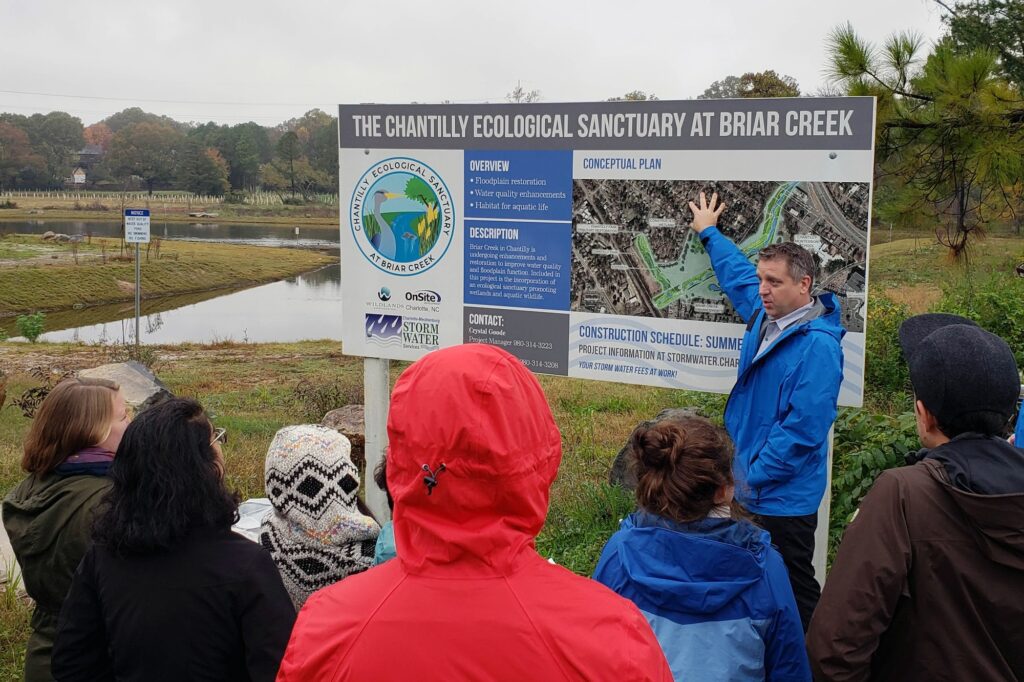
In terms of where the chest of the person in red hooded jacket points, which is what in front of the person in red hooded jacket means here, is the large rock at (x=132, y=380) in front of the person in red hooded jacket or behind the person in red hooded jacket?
in front

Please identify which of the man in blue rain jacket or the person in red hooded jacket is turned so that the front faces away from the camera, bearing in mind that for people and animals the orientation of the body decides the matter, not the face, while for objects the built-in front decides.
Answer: the person in red hooded jacket

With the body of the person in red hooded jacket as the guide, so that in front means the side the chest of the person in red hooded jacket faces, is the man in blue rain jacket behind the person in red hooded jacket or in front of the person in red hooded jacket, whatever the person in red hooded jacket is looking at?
in front

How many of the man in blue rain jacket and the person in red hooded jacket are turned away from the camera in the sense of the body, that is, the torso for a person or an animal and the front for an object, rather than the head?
1

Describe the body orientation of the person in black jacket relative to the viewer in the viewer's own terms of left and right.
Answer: facing away from the viewer and to the right of the viewer

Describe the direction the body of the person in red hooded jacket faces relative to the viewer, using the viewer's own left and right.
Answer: facing away from the viewer

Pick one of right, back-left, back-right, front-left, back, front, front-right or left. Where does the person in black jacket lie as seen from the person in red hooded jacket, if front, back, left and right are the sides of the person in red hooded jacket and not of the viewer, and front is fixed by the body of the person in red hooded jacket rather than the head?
front-left

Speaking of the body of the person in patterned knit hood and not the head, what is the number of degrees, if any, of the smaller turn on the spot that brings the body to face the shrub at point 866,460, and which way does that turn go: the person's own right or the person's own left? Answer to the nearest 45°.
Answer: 0° — they already face it

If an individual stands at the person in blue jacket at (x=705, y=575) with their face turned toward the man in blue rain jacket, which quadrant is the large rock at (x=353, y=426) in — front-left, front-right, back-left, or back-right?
front-left

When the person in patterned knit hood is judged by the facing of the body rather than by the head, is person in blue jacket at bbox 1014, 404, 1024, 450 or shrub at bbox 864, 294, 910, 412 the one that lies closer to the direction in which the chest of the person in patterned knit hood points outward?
the shrub

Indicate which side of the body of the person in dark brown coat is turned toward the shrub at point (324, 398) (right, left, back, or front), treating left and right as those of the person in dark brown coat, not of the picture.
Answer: front

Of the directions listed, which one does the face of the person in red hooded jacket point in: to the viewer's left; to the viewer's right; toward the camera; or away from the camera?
away from the camera

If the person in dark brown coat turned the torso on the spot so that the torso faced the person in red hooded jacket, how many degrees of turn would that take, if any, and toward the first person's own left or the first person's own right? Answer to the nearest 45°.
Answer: approximately 90° to the first person's own left

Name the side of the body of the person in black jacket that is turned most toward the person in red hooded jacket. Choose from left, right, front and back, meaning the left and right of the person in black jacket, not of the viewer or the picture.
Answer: right

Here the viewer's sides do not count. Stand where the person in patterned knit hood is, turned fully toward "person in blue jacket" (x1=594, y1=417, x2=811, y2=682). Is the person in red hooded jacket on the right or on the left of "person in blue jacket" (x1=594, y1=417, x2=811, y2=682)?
right

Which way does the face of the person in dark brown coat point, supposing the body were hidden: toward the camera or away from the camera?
away from the camera

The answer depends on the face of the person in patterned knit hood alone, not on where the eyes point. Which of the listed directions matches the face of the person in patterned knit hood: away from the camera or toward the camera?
away from the camera
